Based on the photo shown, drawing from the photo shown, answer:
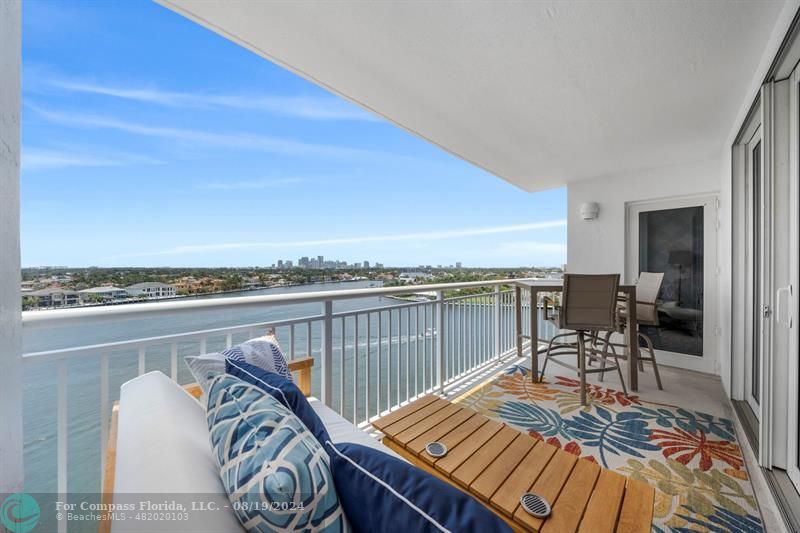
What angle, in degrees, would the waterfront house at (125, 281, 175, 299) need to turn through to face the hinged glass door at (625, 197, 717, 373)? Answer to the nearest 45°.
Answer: approximately 45° to its left

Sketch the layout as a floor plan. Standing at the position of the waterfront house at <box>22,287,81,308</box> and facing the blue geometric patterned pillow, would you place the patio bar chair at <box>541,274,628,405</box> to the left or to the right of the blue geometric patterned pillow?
left

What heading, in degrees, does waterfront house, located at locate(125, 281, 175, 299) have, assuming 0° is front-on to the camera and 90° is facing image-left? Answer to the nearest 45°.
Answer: approximately 315°

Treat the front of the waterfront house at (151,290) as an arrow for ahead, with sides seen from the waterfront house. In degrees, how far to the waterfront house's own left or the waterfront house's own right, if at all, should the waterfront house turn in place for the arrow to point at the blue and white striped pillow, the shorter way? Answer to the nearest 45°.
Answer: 0° — it already faces it

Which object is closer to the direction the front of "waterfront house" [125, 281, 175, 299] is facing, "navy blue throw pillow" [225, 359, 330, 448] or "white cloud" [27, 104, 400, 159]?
the navy blue throw pillow

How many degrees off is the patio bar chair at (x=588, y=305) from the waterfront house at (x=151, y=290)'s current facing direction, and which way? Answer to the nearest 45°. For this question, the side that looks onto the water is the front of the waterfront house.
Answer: approximately 45° to its left

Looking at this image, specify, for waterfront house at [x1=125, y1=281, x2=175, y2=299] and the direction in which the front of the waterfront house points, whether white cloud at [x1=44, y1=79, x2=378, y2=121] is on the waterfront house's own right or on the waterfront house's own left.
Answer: on the waterfront house's own left

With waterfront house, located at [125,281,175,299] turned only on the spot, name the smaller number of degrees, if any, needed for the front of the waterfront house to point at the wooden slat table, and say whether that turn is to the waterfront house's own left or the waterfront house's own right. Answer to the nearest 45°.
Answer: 0° — it already faces it

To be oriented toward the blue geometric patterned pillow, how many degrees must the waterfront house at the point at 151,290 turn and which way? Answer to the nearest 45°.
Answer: approximately 45° to its right
